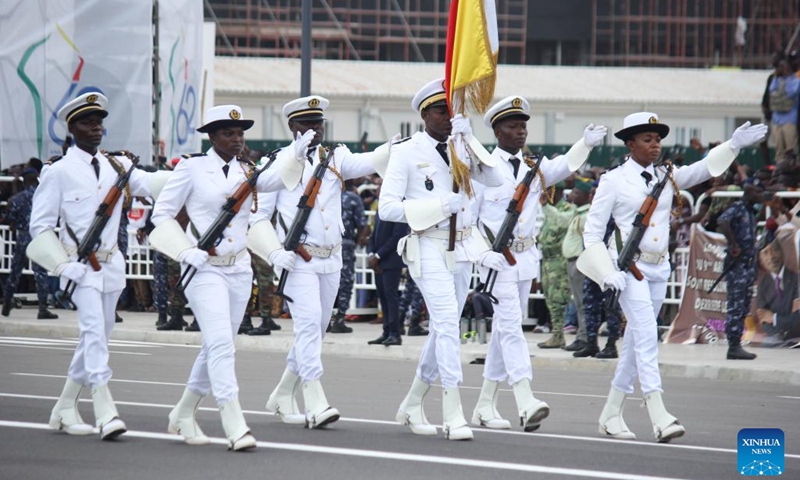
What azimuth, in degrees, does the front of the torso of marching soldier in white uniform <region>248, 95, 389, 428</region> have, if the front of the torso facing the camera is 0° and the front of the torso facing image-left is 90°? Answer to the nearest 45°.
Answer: approximately 315°

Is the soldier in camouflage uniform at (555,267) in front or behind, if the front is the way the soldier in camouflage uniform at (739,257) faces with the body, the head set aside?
behind

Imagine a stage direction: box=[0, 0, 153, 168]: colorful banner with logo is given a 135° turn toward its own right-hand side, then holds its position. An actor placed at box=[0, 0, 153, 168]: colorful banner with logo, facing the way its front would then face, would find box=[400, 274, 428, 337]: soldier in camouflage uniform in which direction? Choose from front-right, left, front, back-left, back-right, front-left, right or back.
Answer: back

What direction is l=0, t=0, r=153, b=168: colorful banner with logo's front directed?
toward the camera

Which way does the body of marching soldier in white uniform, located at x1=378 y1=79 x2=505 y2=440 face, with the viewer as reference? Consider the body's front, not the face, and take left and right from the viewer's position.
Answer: facing the viewer and to the right of the viewer

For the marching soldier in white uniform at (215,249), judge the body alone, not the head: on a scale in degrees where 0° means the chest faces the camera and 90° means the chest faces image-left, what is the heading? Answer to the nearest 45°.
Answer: approximately 315°

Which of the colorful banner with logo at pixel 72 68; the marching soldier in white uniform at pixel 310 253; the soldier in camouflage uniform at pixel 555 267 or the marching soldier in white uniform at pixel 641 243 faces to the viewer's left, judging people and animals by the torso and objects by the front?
the soldier in camouflage uniform

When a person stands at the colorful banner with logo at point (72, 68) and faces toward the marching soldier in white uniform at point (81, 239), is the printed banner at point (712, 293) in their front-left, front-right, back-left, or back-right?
front-left
